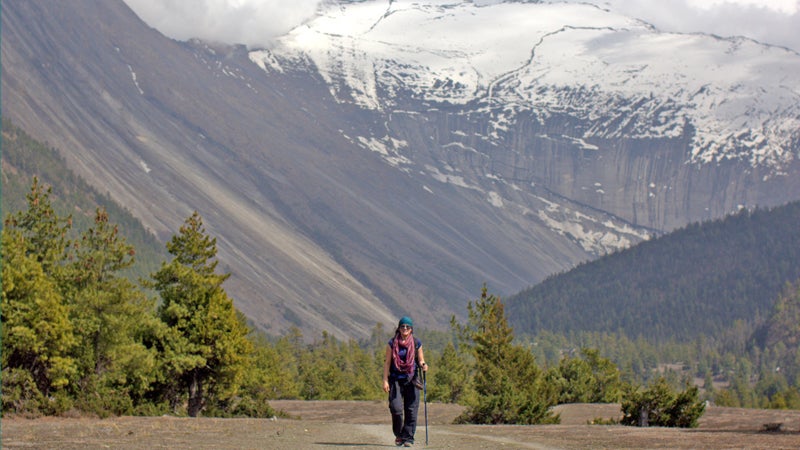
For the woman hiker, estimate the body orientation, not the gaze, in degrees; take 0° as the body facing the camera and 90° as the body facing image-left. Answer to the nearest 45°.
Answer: approximately 0°
